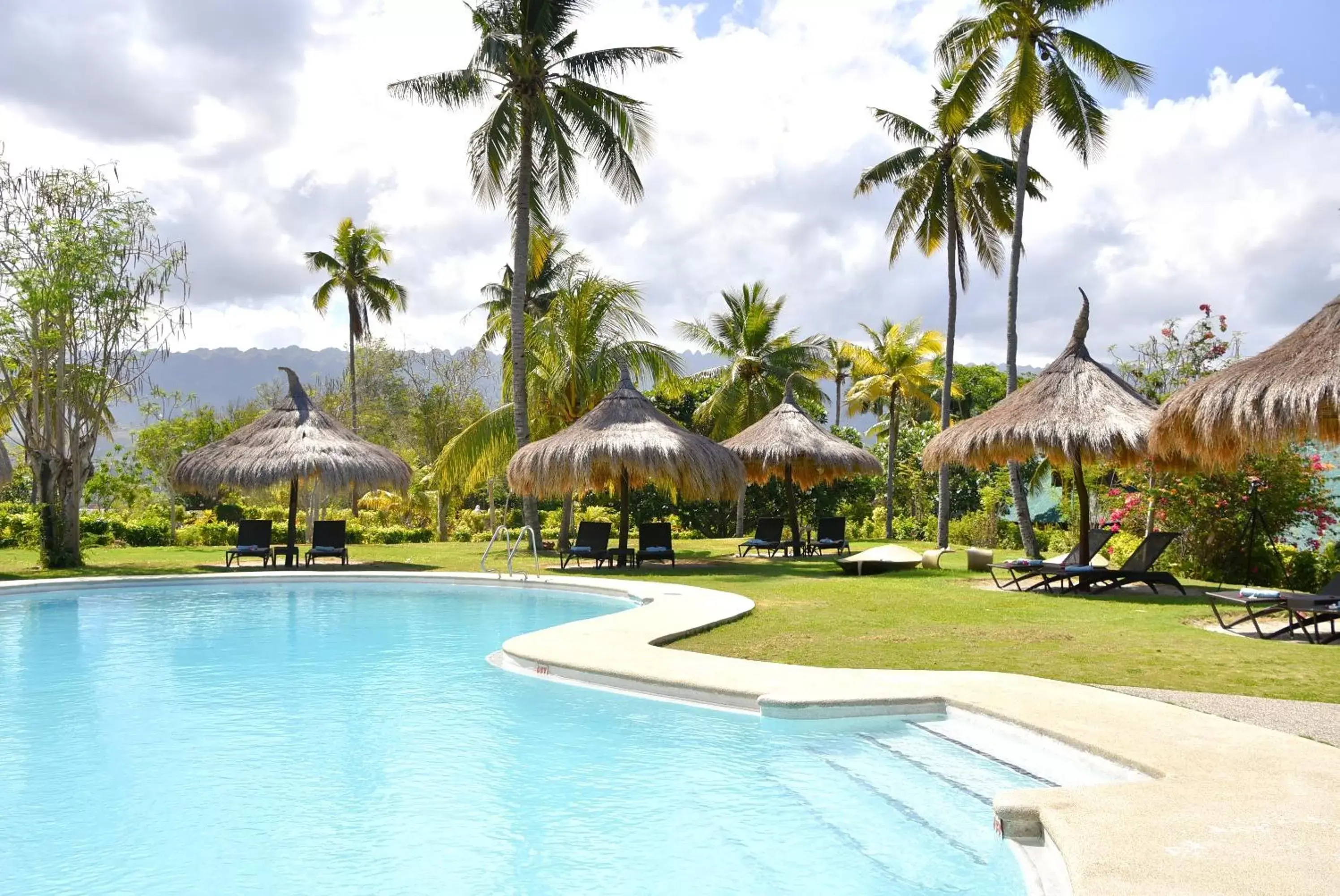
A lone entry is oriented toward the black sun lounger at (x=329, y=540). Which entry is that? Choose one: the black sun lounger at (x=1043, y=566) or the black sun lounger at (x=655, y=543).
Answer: the black sun lounger at (x=1043, y=566)

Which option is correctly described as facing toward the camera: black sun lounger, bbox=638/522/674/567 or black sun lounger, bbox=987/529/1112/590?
black sun lounger, bbox=638/522/674/567

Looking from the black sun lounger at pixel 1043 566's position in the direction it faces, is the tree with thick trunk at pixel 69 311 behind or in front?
in front

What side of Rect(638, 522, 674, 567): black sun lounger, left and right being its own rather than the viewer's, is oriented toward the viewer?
front

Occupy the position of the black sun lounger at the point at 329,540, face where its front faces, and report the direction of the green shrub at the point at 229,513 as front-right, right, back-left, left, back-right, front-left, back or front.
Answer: back

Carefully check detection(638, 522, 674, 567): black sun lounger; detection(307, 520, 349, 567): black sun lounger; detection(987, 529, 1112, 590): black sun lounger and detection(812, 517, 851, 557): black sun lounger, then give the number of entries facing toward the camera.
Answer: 3

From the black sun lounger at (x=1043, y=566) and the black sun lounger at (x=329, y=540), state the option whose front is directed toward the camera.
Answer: the black sun lounger at (x=329, y=540)

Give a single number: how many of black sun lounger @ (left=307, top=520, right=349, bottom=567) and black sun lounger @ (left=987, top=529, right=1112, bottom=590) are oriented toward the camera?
1

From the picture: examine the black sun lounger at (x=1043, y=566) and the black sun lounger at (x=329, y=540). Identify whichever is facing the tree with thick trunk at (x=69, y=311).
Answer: the black sun lounger at (x=1043, y=566)

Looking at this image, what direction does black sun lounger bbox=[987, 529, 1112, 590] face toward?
to the viewer's left

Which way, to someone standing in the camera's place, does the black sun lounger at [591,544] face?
facing the viewer and to the left of the viewer

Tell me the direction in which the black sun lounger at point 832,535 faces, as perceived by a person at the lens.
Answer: facing the viewer

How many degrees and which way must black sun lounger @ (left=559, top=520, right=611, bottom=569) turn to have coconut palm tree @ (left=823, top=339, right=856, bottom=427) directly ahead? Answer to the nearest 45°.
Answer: approximately 180°

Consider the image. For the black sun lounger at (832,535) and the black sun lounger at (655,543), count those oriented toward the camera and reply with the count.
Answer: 2

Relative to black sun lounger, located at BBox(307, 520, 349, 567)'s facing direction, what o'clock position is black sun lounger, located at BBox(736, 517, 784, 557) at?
black sun lounger, located at BBox(736, 517, 784, 557) is roughly at 9 o'clock from black sun lounger, located at BBox(307, 520, 349, 567).

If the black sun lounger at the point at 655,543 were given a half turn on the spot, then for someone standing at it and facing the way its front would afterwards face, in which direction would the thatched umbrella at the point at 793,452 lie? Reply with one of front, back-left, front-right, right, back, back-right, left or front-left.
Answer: front-right

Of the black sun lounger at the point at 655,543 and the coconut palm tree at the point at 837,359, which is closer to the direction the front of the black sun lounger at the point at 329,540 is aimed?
the black sun lounger
